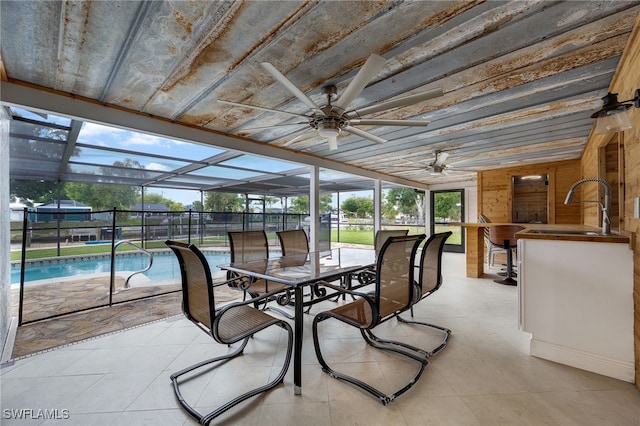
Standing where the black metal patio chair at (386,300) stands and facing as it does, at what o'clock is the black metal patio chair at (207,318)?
the black metal patio chair at (207,318) is roughly at 10 o'clock from the black metal patio chair at (386,300).

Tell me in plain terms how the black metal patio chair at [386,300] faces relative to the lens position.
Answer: facing away from the viewer and to the left of the viewer

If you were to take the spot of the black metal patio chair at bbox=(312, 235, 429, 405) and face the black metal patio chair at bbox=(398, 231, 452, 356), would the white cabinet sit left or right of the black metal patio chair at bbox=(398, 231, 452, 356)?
right

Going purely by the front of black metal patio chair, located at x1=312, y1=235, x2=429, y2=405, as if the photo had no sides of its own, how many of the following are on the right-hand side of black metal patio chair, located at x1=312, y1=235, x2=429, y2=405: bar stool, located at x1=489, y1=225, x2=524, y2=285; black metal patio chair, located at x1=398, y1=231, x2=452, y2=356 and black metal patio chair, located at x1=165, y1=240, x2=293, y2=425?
2

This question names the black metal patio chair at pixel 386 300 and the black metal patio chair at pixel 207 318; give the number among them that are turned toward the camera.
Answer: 0

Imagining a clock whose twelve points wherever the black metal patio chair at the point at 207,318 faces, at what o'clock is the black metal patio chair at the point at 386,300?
the black metal patio chair at the point at 386,300 is roughly at 2 o'clock from the black metal patio chair at the point at 207,318.

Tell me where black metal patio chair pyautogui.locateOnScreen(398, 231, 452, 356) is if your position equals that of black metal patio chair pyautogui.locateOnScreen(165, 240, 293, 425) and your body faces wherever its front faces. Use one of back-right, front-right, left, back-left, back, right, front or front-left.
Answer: front-right

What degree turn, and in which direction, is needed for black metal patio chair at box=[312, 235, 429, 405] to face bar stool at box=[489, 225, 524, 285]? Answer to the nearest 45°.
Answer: approximately 90° to its right

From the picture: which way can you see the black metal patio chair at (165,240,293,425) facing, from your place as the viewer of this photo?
facing away from the viewer and to the right of the viewer

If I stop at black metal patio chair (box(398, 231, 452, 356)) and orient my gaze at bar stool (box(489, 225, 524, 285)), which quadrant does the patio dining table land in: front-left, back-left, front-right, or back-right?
back-left

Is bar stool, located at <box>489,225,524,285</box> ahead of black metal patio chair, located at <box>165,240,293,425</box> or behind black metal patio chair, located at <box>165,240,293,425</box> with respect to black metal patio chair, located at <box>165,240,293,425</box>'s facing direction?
ahead

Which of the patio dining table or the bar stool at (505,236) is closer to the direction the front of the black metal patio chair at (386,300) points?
the patio dining table

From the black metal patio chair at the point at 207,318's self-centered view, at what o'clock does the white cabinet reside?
The white cabinet is roughly at 2 o'clock from the black metal patio chair.
